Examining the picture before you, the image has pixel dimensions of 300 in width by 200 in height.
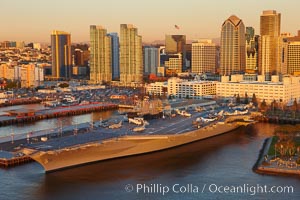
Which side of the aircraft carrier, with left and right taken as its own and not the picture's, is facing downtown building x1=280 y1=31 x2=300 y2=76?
back

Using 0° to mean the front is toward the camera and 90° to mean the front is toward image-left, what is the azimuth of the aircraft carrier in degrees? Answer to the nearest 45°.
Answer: approximately 45°

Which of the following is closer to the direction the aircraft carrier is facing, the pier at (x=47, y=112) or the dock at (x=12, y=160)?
the dock

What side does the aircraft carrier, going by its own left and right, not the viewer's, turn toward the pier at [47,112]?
right

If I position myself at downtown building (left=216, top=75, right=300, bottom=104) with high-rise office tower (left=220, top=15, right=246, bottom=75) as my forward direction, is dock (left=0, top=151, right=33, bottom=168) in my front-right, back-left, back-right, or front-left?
back-left

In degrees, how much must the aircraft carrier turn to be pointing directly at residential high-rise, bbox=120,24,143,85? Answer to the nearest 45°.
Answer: approximately 135° to its right

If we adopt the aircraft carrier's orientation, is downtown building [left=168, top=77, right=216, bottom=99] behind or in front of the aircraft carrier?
behind

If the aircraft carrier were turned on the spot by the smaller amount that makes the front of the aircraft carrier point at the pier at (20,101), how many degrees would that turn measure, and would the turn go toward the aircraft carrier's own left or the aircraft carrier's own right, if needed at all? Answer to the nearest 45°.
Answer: approximately 90° to the aircraft carrier's own right

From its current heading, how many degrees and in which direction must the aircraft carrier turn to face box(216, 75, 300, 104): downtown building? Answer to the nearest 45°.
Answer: approximately 180°
